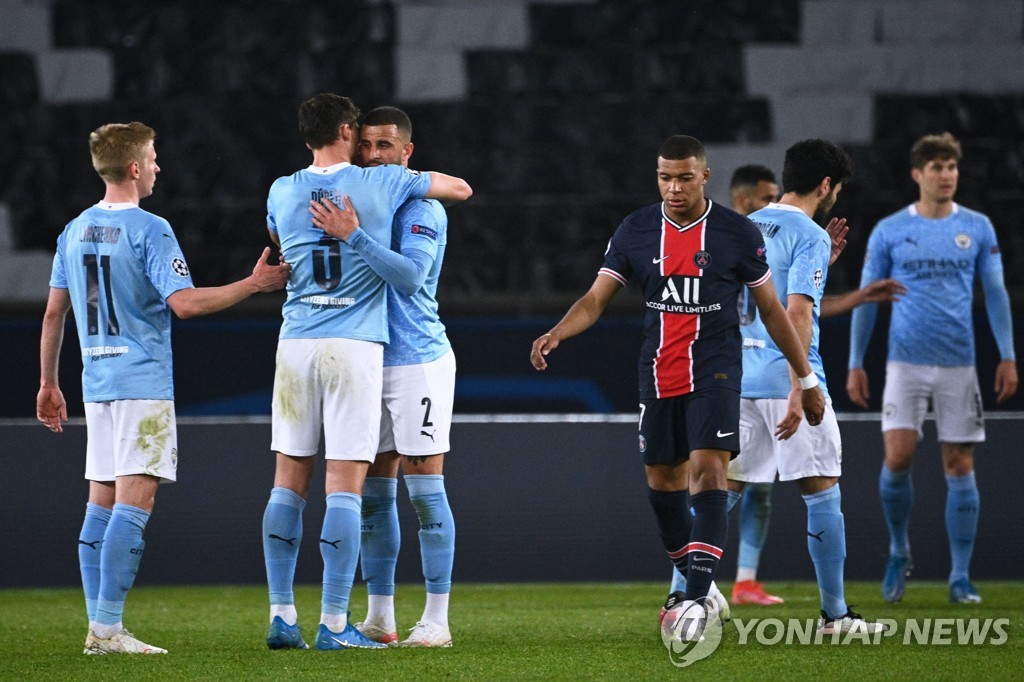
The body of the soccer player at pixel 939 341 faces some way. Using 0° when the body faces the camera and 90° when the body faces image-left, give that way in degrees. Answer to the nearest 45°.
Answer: approximately 0°

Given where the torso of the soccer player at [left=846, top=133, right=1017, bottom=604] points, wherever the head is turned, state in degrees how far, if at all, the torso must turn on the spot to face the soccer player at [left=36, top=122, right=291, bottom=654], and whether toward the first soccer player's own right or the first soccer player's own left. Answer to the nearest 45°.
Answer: approximately 45° to the first soccer player's own right

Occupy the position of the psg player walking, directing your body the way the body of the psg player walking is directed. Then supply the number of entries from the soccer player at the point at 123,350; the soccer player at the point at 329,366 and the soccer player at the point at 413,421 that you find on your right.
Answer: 3

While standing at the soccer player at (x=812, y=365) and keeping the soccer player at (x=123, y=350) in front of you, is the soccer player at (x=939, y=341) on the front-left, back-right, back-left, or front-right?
back-right

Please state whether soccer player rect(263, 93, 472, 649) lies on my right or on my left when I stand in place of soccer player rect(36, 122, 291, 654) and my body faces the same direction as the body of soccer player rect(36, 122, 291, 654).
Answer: on my right

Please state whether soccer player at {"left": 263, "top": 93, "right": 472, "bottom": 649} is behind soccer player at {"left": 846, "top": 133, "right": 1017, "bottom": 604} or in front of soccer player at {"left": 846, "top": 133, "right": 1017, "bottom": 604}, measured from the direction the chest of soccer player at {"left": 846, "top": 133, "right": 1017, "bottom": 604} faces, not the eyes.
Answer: in front

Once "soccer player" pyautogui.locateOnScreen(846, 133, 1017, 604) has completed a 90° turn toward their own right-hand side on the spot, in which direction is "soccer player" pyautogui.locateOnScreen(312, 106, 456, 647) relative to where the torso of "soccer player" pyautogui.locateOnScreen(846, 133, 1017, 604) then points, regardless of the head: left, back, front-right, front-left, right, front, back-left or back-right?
front-left

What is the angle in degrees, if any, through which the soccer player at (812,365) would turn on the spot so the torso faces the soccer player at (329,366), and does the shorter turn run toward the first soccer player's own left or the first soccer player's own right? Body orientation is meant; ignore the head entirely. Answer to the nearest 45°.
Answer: approximately 180°

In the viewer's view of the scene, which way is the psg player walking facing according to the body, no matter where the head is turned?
toward the camera

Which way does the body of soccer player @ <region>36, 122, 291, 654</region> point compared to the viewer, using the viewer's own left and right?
facing away from the viewer and to the right of the viewer

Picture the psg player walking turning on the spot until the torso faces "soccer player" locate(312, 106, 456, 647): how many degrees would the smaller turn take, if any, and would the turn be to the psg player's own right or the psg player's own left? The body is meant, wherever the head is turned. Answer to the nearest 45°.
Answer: approximately 90° to the psg player's own right

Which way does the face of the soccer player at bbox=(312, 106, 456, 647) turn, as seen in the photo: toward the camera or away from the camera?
toward the camera

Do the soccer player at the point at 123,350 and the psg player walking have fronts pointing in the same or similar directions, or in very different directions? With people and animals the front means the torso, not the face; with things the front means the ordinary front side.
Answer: very different directions
